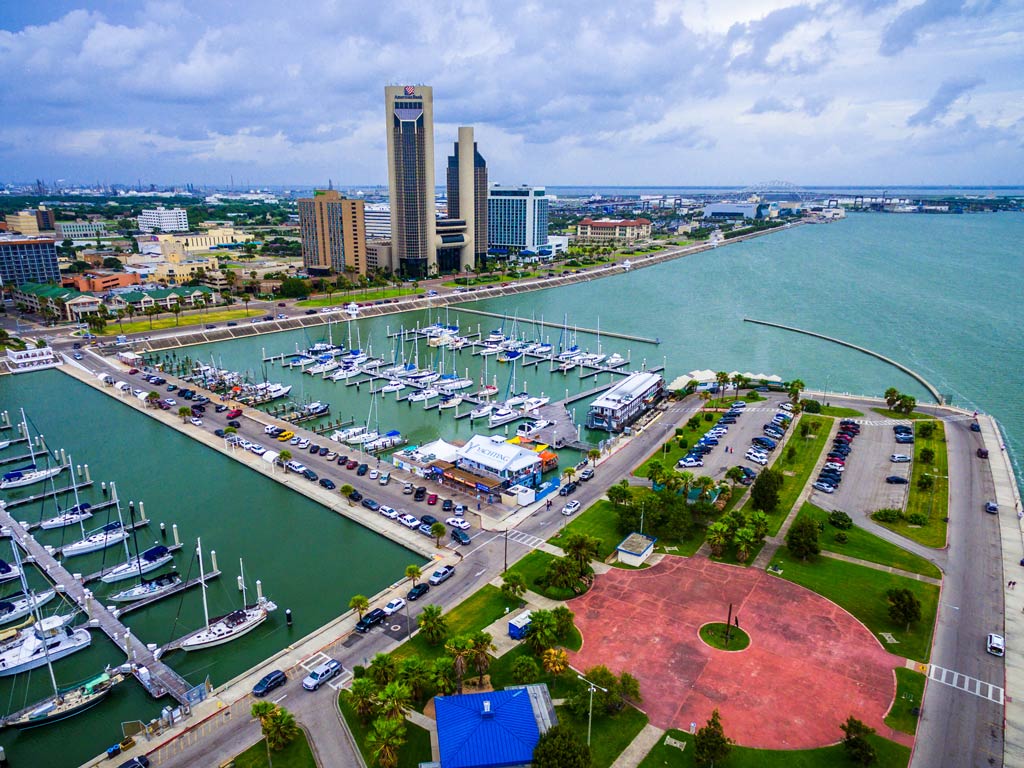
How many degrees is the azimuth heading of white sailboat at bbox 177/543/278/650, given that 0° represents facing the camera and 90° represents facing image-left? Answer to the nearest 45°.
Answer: approximately 45°

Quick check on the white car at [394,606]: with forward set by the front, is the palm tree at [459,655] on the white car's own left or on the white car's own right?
on the white car's own left

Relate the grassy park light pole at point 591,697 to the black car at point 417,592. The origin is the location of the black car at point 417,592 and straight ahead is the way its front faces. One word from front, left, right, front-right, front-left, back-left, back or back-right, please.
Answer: left

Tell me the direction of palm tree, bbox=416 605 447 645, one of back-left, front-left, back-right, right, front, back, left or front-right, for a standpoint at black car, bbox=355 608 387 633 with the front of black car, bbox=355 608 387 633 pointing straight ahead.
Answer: left

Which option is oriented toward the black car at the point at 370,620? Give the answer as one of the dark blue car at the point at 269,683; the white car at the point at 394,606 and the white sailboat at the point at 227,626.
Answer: the white car

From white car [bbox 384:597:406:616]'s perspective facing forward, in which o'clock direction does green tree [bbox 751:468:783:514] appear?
The green tree is roughly at 7 o'clock from the white car.

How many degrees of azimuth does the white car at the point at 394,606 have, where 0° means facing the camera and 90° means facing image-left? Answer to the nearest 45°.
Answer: approximately 45°
